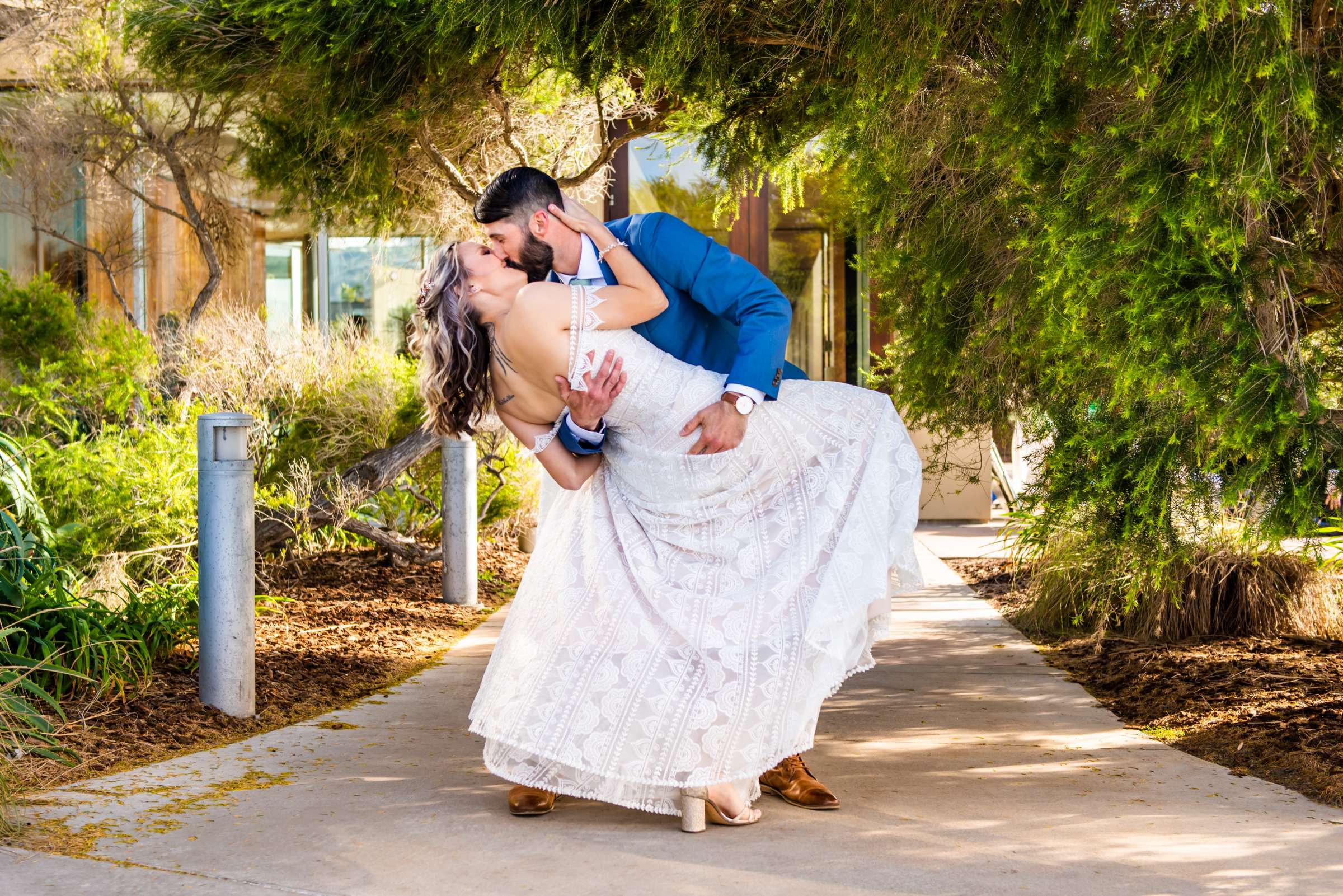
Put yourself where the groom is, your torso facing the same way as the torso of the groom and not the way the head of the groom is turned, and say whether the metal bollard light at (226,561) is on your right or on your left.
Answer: on your right

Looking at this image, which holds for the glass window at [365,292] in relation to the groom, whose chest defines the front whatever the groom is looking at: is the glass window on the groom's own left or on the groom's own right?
on the groom's own right

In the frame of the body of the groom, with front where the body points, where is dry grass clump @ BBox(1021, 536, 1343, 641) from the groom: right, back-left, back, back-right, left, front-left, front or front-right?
back

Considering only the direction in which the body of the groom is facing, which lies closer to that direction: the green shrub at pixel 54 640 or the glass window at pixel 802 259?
the green shrub

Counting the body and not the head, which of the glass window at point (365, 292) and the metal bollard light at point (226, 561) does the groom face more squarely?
the metal bollard light

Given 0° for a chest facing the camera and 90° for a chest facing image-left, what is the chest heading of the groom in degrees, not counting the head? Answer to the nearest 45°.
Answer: approximately 45°

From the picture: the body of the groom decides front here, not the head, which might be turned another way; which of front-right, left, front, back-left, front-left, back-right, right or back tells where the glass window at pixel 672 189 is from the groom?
back-right

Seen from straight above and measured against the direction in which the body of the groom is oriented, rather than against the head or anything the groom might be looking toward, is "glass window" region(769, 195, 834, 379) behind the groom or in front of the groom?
behind

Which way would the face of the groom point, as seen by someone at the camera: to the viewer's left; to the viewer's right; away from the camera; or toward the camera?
to the viewer's left

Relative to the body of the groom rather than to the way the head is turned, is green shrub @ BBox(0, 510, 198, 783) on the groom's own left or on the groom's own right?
on the groom's own right
